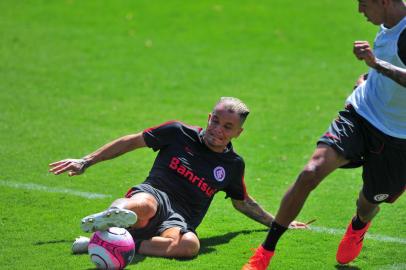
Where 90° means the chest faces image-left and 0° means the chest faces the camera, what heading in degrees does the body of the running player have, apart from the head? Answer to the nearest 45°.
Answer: approximately 45°

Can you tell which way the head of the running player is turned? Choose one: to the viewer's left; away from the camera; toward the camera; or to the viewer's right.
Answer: to the viewer's left
